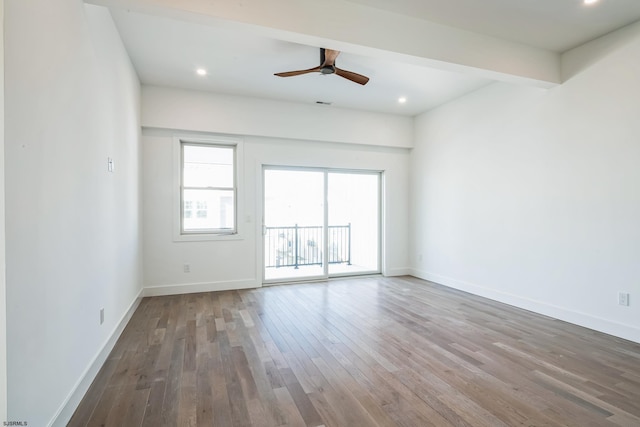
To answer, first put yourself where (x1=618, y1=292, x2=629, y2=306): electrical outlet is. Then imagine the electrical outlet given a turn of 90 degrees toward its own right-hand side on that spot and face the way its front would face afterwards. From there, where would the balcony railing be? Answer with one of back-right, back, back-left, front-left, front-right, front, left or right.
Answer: front-left

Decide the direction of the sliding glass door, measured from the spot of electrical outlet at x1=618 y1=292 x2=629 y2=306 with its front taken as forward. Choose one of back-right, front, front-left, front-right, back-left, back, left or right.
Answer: front-right

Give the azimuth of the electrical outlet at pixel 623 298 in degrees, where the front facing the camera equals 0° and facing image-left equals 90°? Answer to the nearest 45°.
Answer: approximately 45°

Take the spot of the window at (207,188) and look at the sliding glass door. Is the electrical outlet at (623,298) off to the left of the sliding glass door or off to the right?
right

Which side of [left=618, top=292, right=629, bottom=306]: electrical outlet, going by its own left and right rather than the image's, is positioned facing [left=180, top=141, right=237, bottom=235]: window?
front
